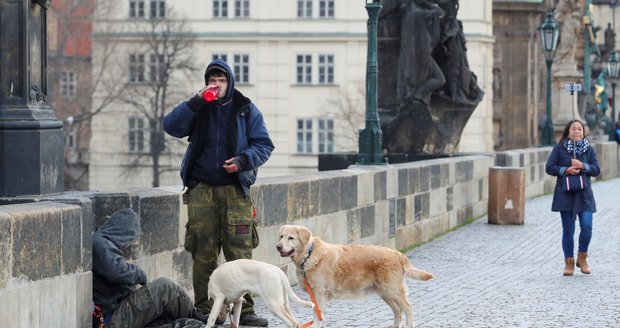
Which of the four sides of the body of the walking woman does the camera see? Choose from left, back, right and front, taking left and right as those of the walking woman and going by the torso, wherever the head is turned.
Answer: front

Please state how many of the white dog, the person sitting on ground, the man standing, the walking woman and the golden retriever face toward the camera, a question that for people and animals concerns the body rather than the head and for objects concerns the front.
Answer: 2

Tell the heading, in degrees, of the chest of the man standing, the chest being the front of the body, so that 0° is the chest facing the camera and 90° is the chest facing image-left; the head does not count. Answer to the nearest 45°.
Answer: approximately 0°

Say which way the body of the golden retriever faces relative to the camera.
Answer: to the viewer's left

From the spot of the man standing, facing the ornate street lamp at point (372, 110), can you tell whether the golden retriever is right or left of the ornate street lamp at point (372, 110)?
right

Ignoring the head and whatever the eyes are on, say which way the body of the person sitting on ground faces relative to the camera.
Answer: to the viewer's right

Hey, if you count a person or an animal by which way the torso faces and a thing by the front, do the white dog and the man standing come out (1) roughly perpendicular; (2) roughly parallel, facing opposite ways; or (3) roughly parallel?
roughly perpendicular

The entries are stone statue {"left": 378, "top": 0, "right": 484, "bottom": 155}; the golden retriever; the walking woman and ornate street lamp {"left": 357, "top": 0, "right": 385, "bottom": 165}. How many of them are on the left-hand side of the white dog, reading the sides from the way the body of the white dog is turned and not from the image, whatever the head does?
0

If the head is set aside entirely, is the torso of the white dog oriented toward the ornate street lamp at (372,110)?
no

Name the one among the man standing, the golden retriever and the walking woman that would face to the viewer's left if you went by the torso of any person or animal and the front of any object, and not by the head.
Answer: the golden retriever

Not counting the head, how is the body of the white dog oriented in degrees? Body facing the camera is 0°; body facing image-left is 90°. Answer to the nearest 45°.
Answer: approximately 90°

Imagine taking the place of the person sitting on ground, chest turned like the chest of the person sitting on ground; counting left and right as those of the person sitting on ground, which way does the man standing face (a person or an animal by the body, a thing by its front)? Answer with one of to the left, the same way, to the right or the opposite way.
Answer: to the right

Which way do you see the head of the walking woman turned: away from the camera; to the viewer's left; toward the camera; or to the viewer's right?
toward the camera

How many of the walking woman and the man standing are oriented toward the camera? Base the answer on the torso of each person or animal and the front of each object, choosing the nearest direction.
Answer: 2

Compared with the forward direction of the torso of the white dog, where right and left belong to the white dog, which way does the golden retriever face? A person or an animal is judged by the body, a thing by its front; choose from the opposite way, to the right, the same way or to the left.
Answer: the same way
